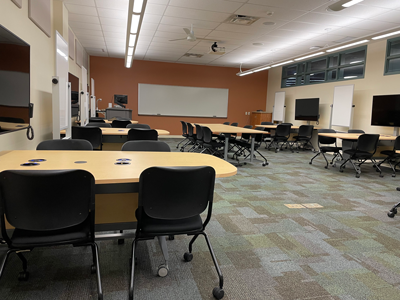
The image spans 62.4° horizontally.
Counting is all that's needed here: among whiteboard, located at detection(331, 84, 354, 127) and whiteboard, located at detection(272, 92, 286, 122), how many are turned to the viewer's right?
0

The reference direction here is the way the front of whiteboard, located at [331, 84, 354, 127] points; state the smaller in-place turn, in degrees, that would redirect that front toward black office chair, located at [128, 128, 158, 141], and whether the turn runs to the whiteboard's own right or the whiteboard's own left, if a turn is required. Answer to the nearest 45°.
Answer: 0° — it already faces it

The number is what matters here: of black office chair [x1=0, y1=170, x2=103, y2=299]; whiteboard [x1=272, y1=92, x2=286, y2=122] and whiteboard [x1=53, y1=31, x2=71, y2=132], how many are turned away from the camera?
1

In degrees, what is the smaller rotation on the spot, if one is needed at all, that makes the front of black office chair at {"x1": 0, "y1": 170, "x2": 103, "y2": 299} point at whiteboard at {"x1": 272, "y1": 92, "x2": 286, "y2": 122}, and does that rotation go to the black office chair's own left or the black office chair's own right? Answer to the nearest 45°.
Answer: approximately 45° to the black office chair's own right

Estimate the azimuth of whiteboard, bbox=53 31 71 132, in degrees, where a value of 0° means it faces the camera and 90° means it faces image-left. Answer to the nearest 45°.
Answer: approximately 270°

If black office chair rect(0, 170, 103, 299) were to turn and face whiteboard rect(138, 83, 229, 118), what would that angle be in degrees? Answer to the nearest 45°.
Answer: approximately 45° to its right

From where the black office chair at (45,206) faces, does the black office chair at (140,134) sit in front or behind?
in front

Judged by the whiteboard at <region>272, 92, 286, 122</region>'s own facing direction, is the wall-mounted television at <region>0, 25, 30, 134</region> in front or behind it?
in front

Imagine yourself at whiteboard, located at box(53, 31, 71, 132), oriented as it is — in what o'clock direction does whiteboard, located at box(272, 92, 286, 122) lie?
whiteboard, located at box(272, 92, 286, 122) is roughly at 11 o'clock from whiteboard, located at box(53, 31, 71, 132).

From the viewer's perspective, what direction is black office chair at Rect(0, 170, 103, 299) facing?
away from the camera

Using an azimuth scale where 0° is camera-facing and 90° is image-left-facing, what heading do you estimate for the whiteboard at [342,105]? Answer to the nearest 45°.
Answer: approximately 45°

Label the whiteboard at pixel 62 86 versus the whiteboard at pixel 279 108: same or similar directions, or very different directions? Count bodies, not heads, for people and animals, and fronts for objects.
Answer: very different directions

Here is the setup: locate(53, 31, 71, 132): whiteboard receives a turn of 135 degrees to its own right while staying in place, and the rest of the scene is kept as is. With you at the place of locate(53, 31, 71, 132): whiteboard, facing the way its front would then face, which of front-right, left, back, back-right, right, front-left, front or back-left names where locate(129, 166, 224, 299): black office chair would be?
front-left

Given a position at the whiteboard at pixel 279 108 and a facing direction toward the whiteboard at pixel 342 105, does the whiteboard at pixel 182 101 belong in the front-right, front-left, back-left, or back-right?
back-right

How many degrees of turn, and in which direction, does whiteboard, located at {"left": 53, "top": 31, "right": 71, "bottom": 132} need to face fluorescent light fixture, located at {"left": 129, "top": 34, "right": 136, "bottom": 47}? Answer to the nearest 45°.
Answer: approximately 45° to its left

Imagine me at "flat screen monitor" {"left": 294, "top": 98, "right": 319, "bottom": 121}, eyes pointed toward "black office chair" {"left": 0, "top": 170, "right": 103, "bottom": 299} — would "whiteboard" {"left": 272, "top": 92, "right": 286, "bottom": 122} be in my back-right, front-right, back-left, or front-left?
back-right
